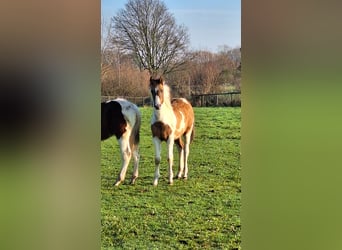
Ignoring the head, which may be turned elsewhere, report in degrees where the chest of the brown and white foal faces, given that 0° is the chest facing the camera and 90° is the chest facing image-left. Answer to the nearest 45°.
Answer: approximately 45°
